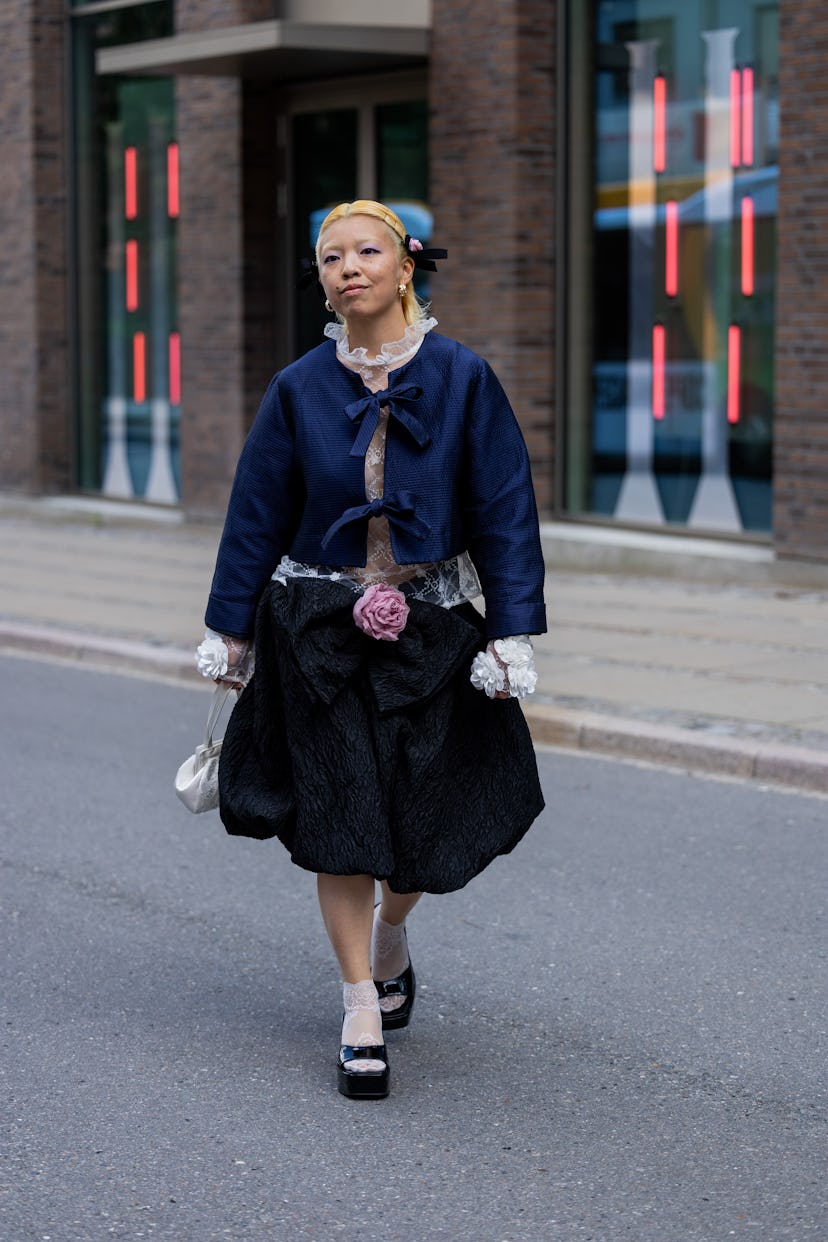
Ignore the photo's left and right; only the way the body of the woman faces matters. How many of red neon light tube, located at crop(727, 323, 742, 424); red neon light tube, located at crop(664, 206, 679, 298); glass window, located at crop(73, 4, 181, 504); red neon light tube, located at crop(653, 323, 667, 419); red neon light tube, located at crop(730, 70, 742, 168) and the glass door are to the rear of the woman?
6

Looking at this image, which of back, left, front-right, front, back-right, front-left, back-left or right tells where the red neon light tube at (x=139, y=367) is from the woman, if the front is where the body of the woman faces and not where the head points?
back

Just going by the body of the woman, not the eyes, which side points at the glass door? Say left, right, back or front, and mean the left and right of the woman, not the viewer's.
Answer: back

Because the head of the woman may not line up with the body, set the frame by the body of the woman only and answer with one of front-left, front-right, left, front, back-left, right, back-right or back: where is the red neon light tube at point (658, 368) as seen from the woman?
back

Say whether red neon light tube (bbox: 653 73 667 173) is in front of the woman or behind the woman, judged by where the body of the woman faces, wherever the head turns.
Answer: behind

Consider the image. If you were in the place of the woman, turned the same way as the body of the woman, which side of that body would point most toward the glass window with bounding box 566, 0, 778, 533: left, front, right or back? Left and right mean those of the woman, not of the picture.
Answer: back

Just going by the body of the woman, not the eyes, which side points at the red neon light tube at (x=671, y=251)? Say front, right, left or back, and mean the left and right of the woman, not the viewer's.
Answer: back

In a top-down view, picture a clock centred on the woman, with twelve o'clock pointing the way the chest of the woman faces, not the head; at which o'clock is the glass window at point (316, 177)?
The glass window is roughly at 6 o'clock from the woman.

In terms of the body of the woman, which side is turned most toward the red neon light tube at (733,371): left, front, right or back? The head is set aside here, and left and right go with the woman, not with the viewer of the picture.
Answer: back

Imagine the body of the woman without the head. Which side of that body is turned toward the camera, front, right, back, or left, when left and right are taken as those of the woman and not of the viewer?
front

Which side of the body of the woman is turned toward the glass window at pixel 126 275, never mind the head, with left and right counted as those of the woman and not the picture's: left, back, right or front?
back

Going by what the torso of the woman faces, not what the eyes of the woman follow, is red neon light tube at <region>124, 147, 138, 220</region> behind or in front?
behind
